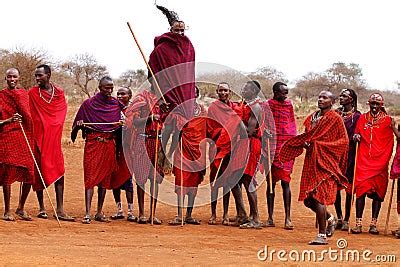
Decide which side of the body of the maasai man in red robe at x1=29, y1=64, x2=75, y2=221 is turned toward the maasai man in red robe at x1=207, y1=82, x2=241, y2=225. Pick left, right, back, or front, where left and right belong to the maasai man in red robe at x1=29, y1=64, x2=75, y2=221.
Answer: left

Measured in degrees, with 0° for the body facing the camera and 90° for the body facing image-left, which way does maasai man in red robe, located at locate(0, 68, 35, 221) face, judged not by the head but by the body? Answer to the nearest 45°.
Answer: approximately 0°

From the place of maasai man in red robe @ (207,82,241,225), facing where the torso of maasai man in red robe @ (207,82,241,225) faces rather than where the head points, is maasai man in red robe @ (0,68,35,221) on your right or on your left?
on your right

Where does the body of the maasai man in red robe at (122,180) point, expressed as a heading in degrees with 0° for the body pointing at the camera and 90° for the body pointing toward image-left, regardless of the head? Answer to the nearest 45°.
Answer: approximately 0°

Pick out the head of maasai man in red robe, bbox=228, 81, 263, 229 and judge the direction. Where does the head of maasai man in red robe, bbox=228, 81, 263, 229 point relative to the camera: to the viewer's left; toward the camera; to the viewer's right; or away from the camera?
to the viewer's left

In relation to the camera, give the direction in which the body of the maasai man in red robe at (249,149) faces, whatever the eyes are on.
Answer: to the viewer's left
